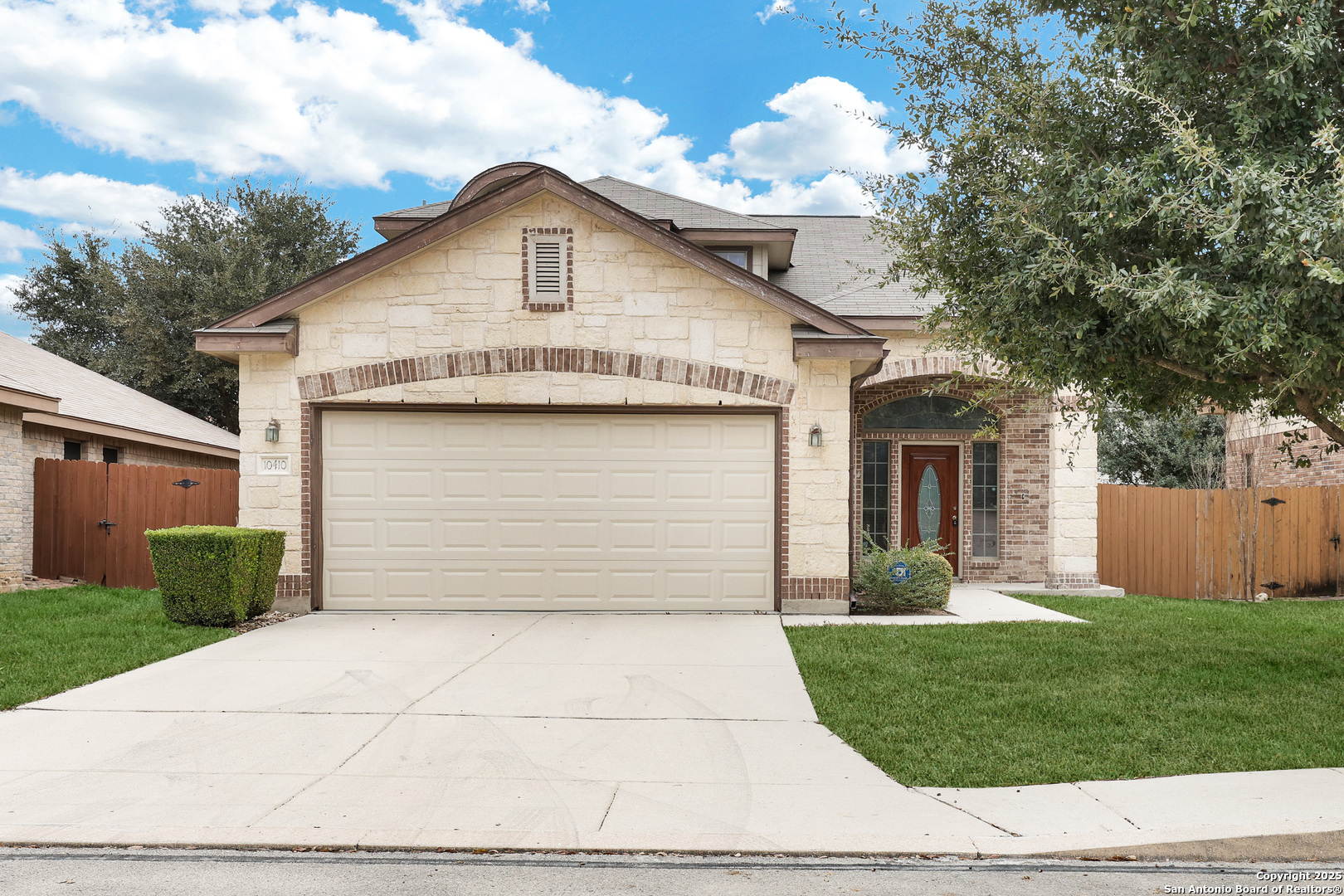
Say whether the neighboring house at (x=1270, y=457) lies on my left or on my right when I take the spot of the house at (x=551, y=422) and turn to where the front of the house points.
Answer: on my left

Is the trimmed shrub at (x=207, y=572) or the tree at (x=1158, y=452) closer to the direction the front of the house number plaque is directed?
the trimmed shrub

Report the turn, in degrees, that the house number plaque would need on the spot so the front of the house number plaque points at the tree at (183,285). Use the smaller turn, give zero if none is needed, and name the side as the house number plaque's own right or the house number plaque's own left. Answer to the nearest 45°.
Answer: approximately 180°

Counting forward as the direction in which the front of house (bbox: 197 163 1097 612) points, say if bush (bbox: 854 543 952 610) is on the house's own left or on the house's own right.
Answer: on the house's own left

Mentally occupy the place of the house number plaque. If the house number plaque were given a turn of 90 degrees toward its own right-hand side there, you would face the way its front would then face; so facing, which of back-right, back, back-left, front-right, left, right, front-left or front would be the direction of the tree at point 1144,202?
back-left

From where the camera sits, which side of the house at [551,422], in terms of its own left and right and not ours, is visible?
front

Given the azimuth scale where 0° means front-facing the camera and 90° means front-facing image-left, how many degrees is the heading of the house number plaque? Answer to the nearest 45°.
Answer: approximately 0°
